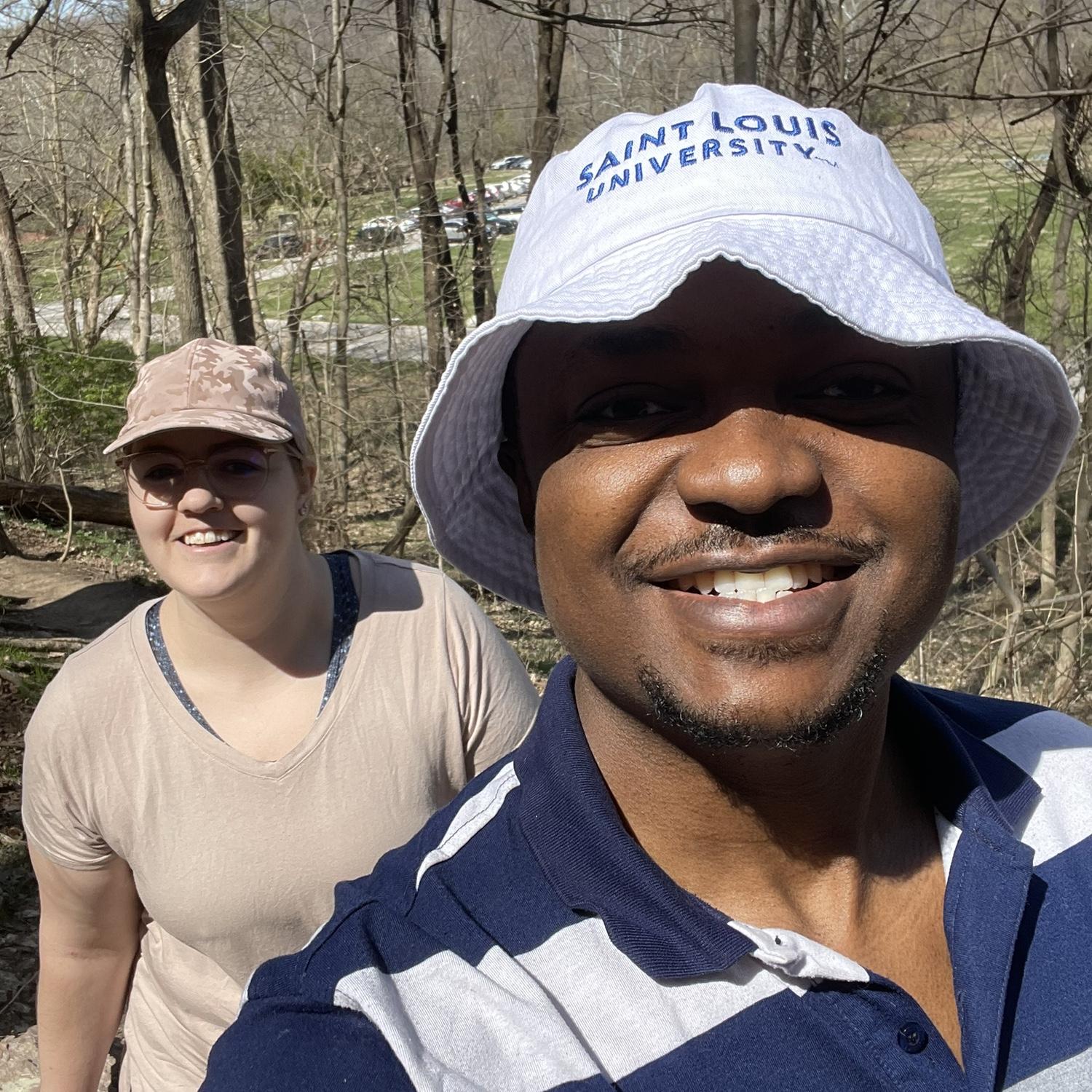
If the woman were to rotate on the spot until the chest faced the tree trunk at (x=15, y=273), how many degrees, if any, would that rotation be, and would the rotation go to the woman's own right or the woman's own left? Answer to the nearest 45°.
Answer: approximately 180°

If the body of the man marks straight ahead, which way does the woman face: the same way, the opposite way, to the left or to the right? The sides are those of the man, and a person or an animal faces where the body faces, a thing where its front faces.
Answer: the same way

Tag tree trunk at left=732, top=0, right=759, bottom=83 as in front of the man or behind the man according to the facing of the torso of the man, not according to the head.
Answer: behind

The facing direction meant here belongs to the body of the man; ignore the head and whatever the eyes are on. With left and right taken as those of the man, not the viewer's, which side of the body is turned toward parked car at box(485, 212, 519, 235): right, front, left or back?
back

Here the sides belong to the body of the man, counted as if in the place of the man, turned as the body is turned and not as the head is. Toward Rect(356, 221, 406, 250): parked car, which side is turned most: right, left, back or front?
back

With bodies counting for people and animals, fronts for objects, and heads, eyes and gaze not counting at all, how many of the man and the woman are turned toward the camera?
2

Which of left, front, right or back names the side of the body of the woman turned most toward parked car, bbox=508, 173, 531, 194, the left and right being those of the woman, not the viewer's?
back

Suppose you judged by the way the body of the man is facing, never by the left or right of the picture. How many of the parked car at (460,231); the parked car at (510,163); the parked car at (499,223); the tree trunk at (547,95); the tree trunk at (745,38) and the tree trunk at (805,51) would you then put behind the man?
6

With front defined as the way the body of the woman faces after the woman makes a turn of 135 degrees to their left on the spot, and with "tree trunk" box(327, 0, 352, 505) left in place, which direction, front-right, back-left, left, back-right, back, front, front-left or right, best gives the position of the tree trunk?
front-left

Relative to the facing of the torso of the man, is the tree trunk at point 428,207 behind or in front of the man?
behind

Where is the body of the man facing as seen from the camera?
toward the camera

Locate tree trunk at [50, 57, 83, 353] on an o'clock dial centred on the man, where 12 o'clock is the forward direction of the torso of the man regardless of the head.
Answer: The tree trunk is roughly at 5 o'clock from the man.

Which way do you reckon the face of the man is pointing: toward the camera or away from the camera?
toward the camera

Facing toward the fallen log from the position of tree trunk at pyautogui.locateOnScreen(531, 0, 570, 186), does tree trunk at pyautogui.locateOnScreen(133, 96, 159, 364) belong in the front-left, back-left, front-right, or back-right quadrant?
front-right

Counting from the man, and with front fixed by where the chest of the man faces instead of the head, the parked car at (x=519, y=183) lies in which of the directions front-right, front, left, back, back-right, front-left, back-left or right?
back

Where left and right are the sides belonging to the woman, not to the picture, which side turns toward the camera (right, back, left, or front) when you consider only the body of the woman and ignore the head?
front
